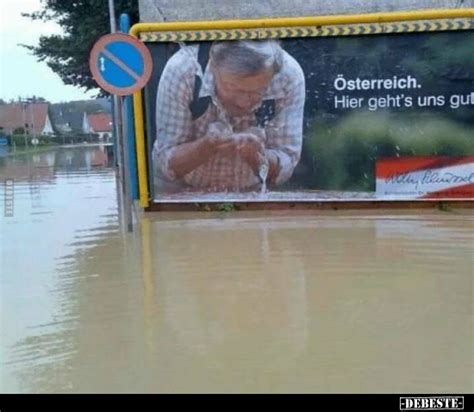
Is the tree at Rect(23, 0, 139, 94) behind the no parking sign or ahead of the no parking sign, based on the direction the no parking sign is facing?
behind

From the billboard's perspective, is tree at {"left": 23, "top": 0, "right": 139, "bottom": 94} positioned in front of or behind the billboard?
behind

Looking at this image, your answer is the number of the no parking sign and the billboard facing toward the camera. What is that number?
2

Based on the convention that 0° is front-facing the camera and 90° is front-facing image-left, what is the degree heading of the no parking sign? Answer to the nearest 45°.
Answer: approximately 0°

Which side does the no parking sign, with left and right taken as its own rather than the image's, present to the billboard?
left

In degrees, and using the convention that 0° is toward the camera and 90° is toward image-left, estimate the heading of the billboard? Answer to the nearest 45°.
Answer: approximately 0°

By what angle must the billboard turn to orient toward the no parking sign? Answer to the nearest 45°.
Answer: approximately 45° to its right

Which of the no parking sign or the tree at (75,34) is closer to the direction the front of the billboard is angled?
the no parking sign
